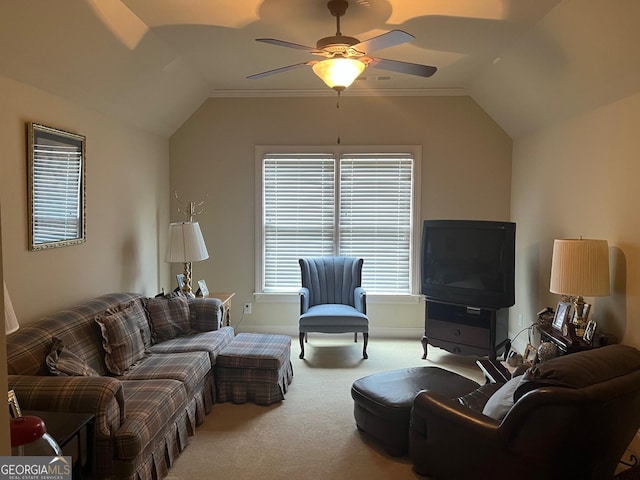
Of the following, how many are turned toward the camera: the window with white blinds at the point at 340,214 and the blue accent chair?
2

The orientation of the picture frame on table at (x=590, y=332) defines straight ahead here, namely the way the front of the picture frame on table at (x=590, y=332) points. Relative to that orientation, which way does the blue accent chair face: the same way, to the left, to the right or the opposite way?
to the left

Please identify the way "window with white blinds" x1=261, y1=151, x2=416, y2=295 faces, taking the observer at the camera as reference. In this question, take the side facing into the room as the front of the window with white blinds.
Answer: facing the viewer

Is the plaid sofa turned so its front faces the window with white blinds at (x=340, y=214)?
no

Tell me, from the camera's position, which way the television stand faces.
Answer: facing the viewer and to the left of the viewer

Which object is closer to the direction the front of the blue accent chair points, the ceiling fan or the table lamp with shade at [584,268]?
the ceiling fan

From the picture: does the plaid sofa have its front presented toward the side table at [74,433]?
no

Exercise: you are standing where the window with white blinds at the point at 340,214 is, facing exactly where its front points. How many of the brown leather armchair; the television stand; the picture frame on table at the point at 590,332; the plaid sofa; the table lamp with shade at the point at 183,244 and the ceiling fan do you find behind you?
0

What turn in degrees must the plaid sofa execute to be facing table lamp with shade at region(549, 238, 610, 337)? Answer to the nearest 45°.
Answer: approximately 45° to its left

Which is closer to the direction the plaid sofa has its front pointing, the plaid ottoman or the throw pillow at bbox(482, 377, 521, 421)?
the throw pillow

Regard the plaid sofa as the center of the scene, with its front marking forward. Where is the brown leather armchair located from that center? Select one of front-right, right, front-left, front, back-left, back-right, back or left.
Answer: front

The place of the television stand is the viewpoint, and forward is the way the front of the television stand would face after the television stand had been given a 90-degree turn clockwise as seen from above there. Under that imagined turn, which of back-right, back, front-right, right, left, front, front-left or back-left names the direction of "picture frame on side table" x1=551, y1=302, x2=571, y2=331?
back

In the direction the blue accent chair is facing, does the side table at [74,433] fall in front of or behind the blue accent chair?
in front

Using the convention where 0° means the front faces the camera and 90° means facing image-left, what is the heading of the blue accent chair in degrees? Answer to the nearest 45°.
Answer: approximately 0°

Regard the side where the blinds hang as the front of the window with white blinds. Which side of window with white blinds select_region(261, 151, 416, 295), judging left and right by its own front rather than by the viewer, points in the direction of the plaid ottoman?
front

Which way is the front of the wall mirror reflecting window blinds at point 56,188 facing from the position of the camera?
facing the viewer and to the right of the viewer
